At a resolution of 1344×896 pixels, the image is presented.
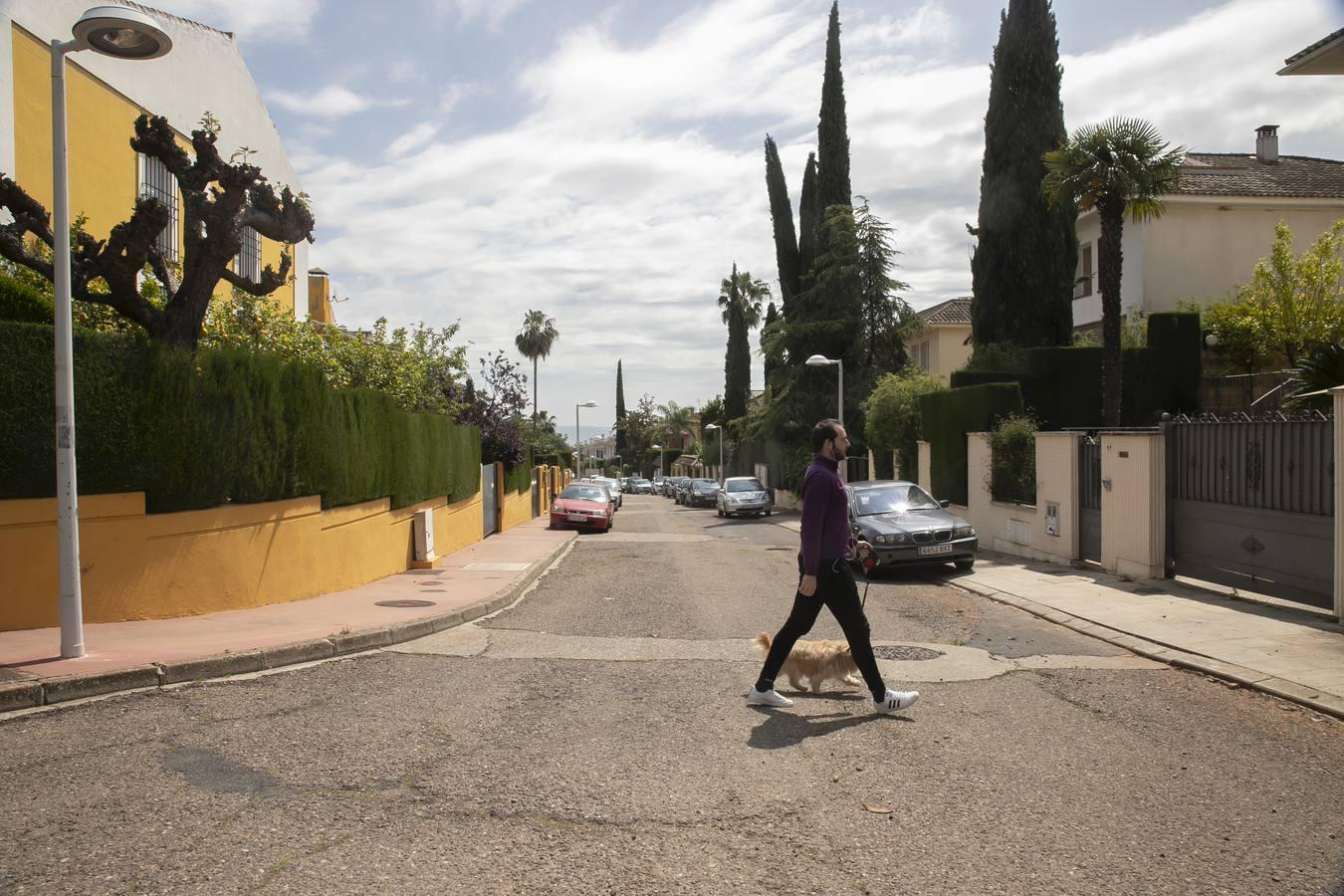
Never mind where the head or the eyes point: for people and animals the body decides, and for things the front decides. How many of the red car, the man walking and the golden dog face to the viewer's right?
2

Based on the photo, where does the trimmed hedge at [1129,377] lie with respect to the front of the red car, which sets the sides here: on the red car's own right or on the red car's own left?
on the red car's own left

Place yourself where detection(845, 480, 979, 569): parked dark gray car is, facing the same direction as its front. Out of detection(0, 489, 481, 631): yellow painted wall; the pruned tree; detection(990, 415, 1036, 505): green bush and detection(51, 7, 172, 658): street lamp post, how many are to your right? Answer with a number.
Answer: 3

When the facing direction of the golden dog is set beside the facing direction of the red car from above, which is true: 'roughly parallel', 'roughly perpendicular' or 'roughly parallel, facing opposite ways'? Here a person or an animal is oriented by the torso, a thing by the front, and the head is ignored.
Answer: roughly perpendicular

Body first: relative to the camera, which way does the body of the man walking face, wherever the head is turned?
to the viewer's right

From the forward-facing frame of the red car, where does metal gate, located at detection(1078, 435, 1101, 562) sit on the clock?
The metal gate is roughly at 11 o'clock from the red car.

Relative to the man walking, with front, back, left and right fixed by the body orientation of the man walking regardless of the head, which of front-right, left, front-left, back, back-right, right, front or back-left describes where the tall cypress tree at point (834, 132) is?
left

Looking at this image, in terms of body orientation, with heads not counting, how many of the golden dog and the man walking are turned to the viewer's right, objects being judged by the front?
2

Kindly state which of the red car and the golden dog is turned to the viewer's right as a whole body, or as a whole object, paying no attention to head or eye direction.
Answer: the golden dog

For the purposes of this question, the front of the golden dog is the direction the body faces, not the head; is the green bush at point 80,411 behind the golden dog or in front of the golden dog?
behind

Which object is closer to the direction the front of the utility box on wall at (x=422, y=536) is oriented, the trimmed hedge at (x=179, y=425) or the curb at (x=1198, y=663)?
the curb

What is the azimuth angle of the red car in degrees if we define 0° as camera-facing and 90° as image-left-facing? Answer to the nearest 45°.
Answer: approximately 0°

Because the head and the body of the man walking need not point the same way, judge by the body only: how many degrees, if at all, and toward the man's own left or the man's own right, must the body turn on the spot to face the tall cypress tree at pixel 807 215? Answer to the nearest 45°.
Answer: approximately 90° to the man's own left

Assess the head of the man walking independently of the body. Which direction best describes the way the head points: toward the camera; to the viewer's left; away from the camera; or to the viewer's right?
to the viewer's right

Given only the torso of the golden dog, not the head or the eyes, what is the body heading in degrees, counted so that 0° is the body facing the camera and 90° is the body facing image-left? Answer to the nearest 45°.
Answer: approximately 270°
